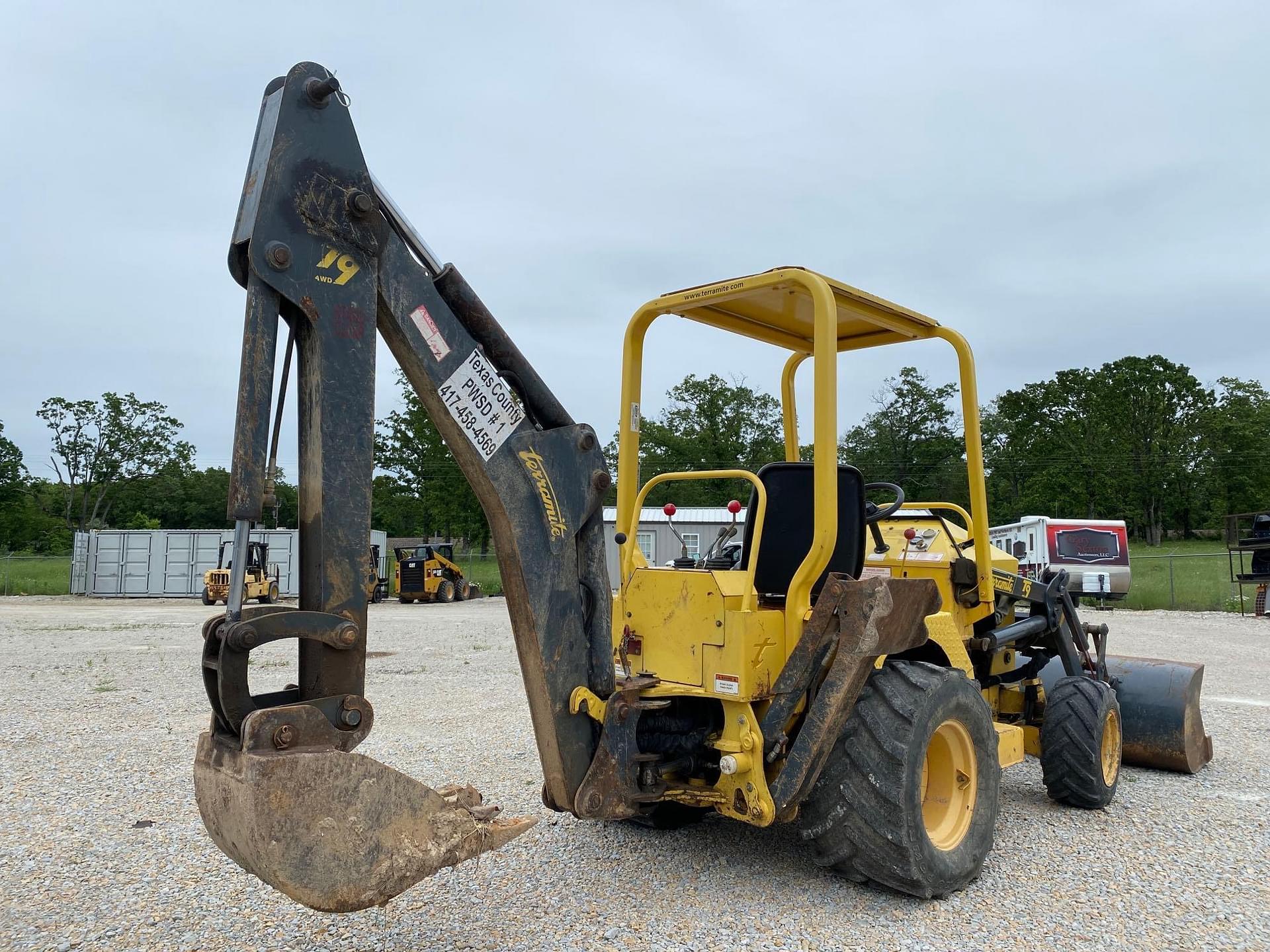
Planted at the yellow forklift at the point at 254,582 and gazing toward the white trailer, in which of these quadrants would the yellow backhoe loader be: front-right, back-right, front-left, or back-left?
front-right

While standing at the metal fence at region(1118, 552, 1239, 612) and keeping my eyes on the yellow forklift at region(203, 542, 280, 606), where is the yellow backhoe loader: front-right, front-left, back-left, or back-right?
front-left

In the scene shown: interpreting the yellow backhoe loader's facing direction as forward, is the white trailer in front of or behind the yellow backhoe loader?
in front

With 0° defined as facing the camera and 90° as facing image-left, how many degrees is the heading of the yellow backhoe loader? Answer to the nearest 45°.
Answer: approximately 225°

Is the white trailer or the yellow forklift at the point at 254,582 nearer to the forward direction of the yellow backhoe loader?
the white trailer

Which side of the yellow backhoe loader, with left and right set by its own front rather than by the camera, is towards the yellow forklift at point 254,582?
left

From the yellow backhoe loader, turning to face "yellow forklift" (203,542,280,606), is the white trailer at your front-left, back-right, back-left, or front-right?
front-right

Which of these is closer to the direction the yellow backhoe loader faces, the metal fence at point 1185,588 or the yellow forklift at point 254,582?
the metal fence

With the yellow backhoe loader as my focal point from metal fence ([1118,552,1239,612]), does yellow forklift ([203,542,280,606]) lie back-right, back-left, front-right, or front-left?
front-right

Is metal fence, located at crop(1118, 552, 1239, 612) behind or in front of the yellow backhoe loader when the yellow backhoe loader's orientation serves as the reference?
in front
